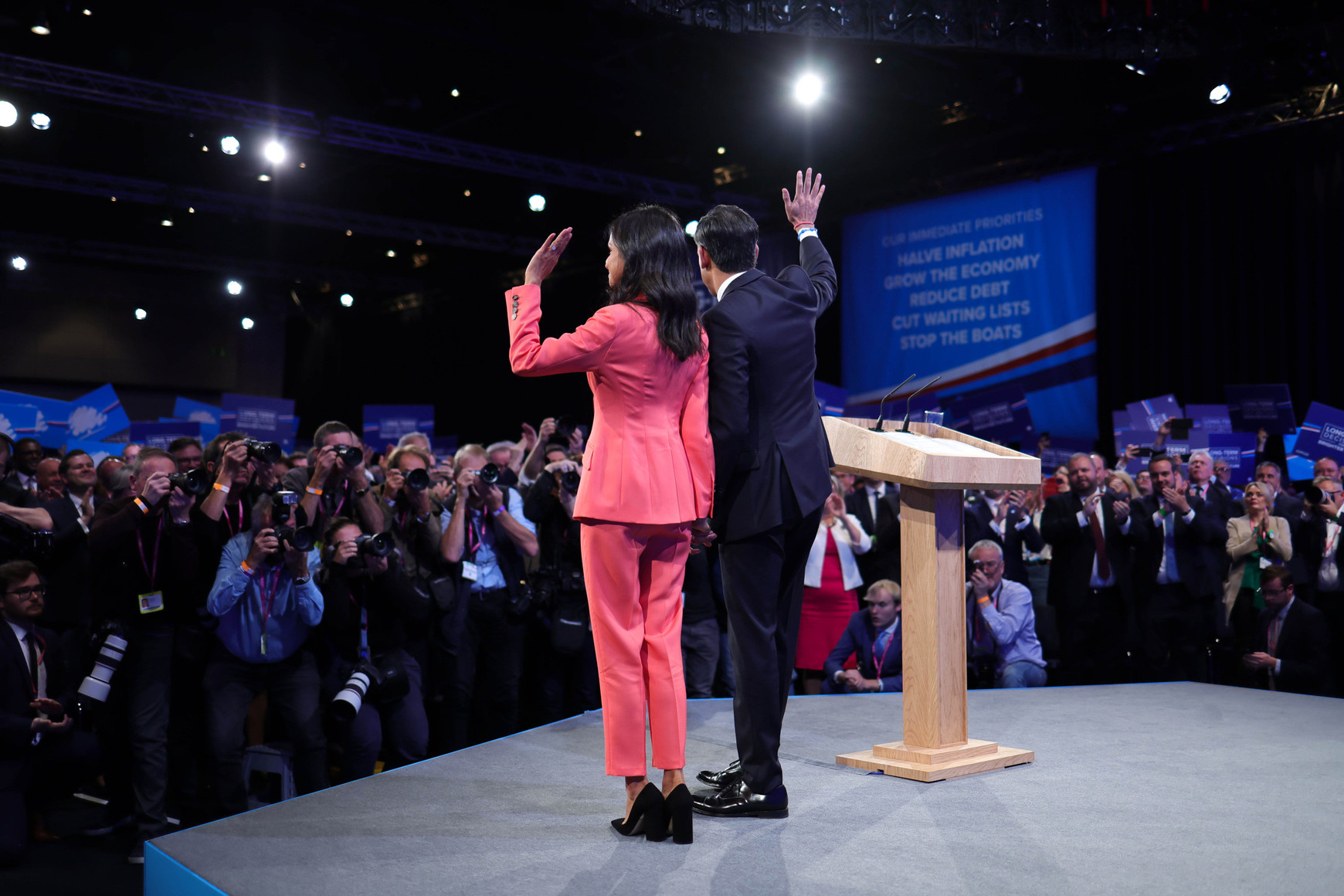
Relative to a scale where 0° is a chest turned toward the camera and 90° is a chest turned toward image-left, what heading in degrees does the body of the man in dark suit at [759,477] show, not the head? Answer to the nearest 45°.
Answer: approximately 135°

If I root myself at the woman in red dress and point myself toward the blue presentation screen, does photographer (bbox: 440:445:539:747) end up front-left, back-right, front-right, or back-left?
back-left

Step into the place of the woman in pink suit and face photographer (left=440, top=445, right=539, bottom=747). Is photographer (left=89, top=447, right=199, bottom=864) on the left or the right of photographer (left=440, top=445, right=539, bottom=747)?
left

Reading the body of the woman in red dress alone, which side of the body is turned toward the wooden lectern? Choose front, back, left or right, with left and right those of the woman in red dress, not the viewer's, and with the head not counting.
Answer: front

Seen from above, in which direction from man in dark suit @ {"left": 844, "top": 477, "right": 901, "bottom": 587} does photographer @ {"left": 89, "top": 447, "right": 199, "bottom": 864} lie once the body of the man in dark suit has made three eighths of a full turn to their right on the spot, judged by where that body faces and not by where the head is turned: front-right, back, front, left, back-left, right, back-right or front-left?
left

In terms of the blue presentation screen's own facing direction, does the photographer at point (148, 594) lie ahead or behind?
ahead

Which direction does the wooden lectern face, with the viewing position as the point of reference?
facing away from the viewer and to the left of the viewer

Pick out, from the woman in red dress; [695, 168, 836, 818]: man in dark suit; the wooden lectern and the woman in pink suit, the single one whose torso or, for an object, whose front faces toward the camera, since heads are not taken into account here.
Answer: the woman in red dress

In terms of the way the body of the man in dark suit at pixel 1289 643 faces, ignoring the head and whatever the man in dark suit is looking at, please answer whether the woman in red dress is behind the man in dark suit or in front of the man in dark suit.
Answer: in front
